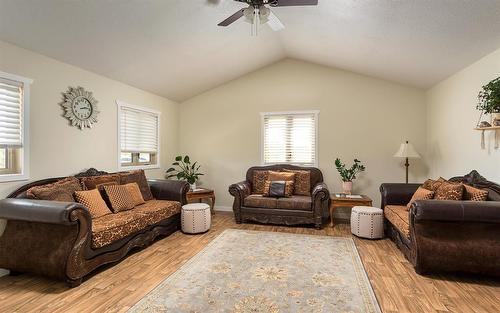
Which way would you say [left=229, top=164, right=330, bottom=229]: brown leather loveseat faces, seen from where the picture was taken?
facing the viewer

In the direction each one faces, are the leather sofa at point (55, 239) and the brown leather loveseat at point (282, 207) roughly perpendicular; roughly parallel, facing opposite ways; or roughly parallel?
roughly perpendicular

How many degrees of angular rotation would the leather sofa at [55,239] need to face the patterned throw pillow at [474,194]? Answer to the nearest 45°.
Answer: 0° — it already faces it

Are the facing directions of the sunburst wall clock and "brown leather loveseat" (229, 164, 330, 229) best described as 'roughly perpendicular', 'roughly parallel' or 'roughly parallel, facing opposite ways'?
roughly perpendicular

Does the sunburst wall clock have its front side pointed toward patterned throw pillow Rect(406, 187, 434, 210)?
yes

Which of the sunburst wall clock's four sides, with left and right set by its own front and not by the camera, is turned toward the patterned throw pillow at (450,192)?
front

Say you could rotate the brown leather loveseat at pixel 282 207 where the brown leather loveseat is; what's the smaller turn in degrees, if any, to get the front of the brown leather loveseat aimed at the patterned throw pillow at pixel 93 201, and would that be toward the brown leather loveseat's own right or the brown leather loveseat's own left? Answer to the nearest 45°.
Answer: approximately 45° to the brown leather loveseat's own right

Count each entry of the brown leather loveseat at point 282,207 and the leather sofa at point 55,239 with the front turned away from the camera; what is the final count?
0
